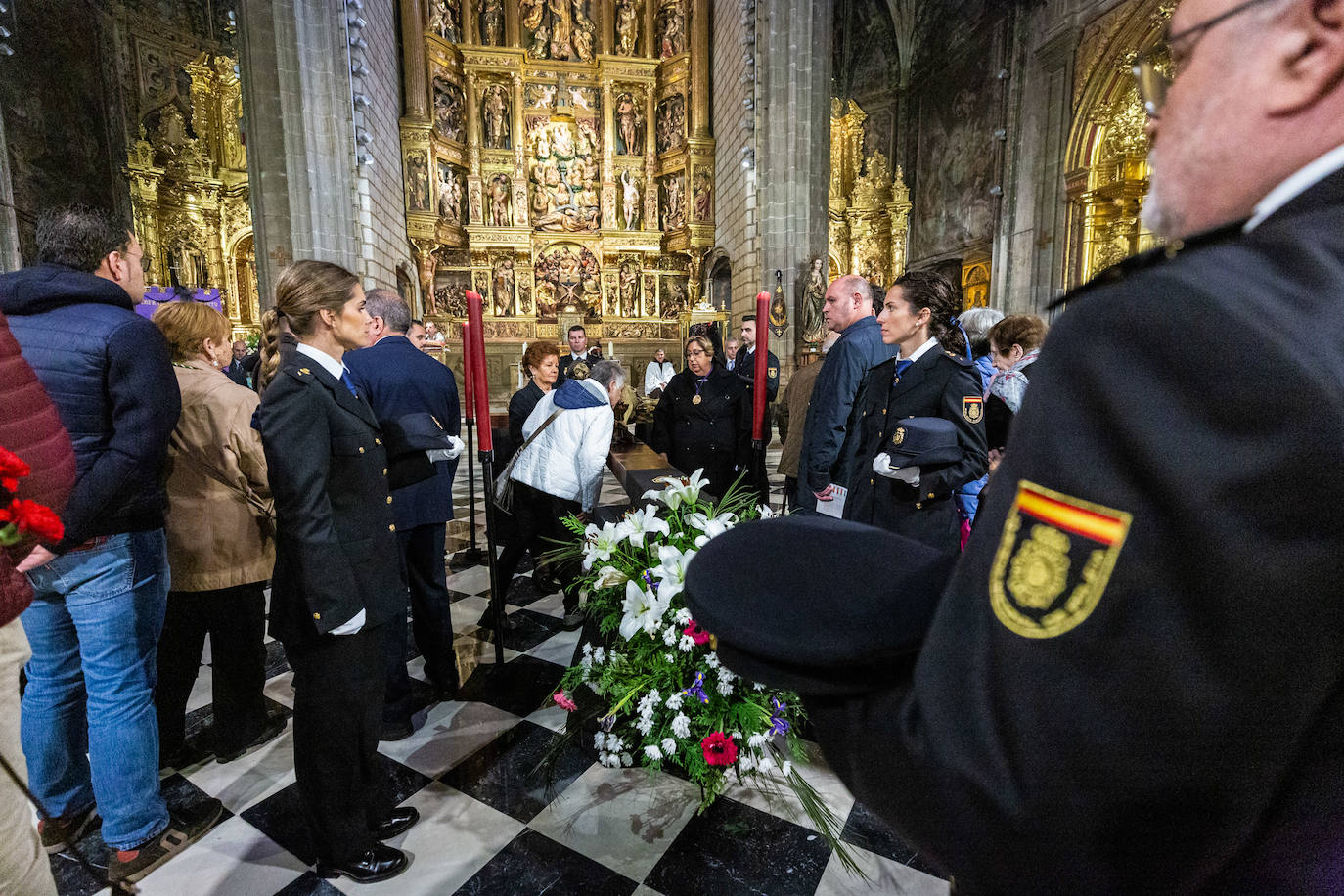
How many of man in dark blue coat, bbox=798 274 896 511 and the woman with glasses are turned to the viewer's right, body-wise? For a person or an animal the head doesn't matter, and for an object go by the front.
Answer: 0

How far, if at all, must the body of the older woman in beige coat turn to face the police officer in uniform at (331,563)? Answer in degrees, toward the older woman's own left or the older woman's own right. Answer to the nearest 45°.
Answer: approximately 135° to the older woman's own right

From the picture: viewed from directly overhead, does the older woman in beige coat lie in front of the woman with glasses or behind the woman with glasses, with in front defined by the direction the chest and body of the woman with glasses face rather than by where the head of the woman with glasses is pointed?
in front

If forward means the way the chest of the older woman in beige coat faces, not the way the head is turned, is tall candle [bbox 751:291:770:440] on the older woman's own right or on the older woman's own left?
on the older woman's own right

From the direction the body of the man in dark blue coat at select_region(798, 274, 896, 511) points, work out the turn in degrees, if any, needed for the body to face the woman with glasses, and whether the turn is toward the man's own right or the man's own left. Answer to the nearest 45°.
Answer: approximately 45° to the man's own right

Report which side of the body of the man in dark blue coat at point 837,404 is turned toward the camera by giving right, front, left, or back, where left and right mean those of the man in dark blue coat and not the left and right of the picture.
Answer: left

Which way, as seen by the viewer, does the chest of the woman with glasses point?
toward the camera

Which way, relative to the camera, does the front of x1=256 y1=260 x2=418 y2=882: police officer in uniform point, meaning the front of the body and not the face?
to the viewer's right

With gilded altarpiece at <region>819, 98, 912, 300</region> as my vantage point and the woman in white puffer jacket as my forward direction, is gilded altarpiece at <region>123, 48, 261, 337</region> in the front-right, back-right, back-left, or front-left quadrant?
front-right

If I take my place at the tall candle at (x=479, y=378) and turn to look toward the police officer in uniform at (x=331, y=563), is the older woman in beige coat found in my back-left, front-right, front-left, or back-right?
front-right

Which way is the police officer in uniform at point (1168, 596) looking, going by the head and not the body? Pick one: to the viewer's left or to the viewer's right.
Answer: to the viewer's left

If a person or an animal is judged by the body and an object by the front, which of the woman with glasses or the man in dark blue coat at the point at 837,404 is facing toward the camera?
the woman with glasses
